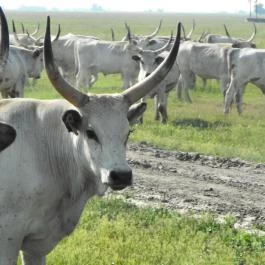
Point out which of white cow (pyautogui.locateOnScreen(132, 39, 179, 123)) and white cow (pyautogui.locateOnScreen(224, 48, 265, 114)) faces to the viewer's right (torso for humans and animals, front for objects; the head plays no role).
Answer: white cow (pyautogui.locateOnScreen(224, 48, 265, 114))

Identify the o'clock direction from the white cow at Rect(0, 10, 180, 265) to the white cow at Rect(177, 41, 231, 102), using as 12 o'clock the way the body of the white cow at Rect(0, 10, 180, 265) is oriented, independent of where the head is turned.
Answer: the white cow at Rect(177, 41, 231, 102) is roughly at 8 o'clock from the white cow at Rect(0, 10, 180, 265).

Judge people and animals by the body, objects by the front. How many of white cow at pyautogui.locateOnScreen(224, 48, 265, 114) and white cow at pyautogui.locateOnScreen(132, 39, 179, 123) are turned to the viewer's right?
1

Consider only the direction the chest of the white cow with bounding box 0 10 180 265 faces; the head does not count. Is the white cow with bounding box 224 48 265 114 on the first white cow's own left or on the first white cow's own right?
on the first white cow's own left

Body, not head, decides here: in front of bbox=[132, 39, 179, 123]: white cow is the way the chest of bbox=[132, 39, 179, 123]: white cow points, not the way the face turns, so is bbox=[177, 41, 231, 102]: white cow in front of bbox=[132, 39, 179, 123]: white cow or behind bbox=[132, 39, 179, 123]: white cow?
behind

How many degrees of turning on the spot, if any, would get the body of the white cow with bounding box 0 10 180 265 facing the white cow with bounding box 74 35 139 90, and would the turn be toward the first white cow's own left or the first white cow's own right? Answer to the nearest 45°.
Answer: approximately 135° to the first white cow's own left

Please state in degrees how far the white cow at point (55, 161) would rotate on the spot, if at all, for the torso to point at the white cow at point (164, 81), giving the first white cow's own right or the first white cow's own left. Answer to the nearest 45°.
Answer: approximately 135° to the first white cow's own left

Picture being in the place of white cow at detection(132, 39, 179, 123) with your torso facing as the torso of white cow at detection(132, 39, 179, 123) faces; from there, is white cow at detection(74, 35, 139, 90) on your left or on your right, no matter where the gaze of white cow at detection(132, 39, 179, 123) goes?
on your right

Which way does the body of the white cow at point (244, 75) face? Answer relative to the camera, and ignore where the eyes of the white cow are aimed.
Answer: to the viewer's right
